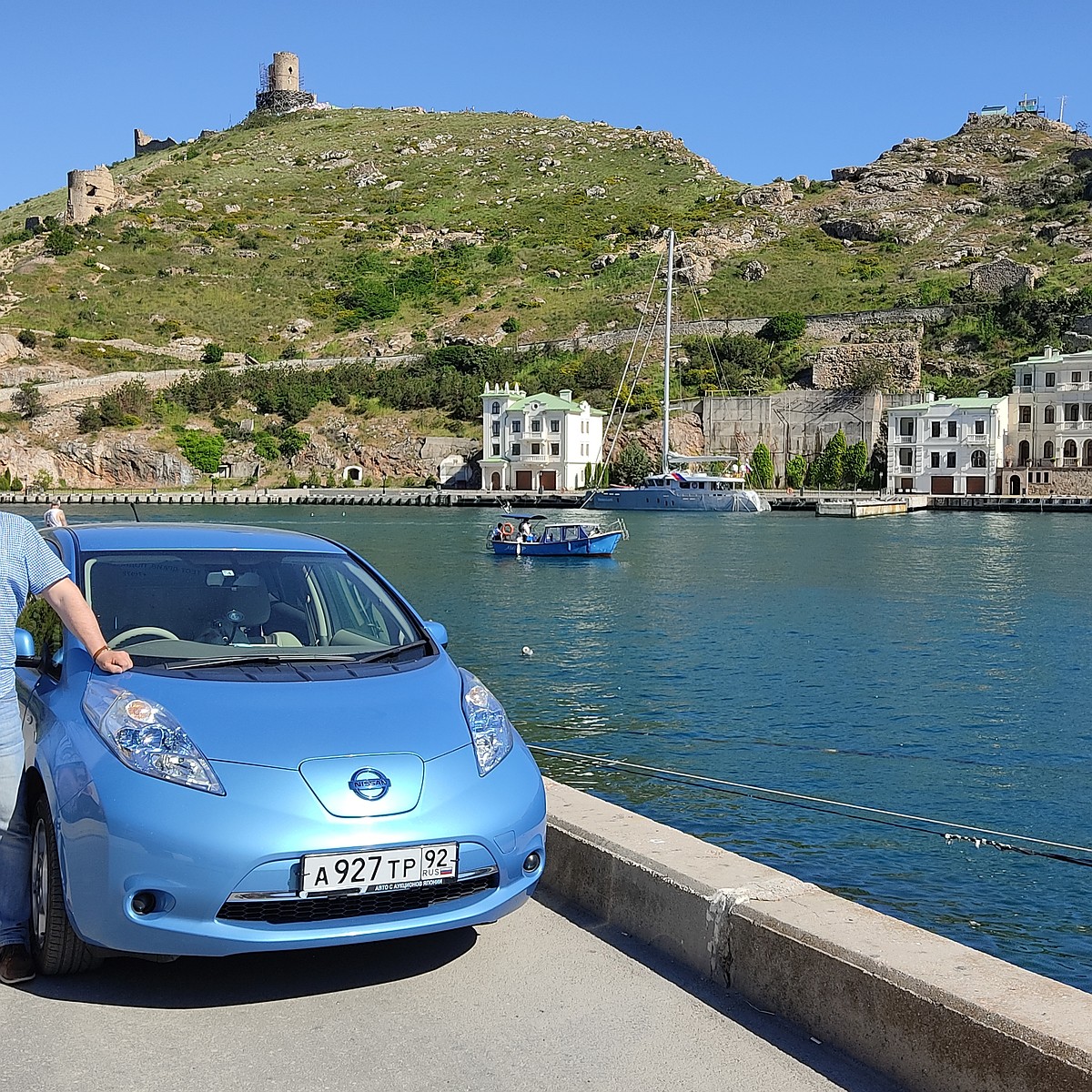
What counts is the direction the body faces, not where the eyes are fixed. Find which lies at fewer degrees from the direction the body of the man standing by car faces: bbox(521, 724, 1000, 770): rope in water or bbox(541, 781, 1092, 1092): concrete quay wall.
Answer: the concrete quay wall

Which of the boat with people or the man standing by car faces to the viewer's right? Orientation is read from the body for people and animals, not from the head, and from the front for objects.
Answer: the boat with people

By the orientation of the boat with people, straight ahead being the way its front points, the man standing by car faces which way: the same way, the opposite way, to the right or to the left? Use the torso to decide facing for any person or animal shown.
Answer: to the right

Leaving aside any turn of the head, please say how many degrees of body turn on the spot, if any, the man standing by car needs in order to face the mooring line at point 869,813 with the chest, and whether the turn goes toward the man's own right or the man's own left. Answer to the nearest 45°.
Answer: approximately 90° to the man's own left

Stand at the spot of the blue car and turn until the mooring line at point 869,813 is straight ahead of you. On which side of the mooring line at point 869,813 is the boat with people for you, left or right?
left

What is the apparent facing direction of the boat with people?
to the viewer's right

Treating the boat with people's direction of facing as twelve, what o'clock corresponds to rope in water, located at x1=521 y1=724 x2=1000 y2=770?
The rope in water is roughly at 3 o'clock from the boat with people.

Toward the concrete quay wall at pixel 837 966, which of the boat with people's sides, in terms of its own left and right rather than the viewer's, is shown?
right

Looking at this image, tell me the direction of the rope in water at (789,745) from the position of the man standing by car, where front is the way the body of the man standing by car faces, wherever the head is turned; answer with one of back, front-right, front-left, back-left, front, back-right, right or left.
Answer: back-left

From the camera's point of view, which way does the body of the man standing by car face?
toward the camera

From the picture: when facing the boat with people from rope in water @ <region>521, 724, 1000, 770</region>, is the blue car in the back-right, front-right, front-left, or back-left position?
back-left
